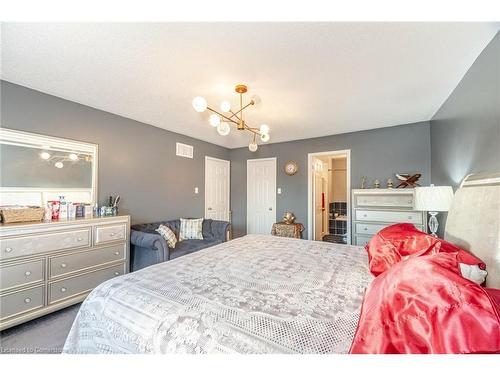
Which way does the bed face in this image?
to the viewer's left

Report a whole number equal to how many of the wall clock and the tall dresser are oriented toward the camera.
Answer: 2

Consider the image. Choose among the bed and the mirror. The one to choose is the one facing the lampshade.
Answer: the mirror

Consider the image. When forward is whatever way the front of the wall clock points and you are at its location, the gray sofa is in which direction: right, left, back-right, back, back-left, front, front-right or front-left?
front-right

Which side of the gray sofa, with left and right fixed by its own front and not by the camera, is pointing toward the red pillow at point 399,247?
front

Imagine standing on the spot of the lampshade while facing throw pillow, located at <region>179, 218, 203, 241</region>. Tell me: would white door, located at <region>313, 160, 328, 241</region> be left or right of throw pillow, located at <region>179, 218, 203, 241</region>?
right

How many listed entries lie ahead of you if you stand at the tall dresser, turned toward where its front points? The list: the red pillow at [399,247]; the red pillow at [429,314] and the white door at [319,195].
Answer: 2

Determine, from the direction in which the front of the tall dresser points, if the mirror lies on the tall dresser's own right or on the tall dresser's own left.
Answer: on the tall dresser's own right

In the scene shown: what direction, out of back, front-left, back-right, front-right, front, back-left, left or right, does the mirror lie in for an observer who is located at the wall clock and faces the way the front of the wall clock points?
front-right

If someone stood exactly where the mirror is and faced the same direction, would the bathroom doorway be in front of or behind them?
in front

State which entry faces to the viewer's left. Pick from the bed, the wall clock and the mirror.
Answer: the bed

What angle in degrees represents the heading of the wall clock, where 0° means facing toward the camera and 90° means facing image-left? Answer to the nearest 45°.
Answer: approximately 0°

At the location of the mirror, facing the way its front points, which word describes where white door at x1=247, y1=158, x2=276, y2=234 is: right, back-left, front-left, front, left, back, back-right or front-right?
front-left

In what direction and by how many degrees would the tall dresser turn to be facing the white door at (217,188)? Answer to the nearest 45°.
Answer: approximately 90° to its right
